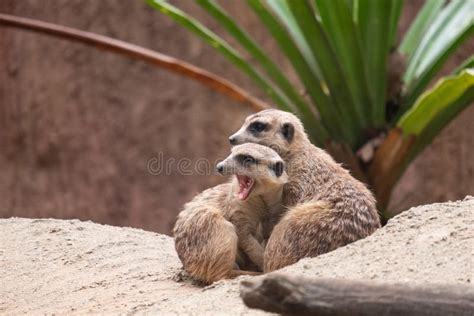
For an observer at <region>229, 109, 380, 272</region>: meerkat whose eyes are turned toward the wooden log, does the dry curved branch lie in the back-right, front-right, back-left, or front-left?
back-right

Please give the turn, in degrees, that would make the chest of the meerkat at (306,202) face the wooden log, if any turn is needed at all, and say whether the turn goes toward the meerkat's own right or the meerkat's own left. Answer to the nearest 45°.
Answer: approximately 90° to the meerkat's own left

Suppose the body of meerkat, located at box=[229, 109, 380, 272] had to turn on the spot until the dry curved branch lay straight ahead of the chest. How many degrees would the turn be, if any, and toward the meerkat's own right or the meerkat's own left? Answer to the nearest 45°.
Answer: approximately 45° to the meerkat's own right

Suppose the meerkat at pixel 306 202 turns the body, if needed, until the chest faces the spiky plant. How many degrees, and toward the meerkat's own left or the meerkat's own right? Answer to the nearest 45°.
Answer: approximately 90° to the meerkat's own right

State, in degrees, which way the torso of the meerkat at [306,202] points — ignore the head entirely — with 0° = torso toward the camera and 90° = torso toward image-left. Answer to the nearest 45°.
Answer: approximately 90°
